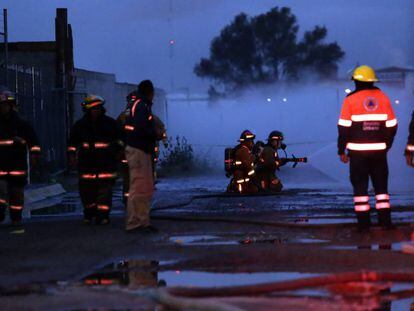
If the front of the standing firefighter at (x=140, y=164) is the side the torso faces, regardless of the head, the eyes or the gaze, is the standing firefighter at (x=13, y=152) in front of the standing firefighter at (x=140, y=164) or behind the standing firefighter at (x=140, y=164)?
behind

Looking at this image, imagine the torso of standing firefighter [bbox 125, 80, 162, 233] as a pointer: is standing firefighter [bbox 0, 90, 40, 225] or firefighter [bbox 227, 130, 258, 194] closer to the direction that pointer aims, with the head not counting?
the firefighter

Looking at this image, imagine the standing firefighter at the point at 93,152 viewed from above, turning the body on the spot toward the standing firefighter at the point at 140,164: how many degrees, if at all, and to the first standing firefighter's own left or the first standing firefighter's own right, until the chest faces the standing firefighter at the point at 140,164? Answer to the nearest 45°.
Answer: approximately 45° to the first standing firefighter's own left

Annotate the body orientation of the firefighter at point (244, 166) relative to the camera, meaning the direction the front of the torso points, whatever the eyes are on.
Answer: to the viewer's right

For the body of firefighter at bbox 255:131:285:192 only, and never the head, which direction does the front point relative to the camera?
to the viewer's right

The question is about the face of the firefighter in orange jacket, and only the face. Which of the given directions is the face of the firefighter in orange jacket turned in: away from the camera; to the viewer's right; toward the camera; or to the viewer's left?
away from the camera

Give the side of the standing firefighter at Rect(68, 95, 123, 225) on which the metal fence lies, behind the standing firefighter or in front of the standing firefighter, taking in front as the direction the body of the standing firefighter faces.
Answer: behind

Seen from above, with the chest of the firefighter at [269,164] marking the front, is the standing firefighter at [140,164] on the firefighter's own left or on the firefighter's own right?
on the firefighter's own right

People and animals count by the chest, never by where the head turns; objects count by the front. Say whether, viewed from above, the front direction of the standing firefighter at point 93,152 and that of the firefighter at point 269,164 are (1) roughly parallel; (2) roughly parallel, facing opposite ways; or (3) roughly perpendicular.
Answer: roughly perpendicular
